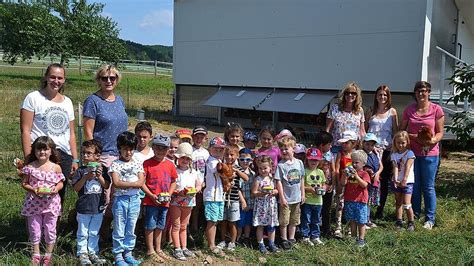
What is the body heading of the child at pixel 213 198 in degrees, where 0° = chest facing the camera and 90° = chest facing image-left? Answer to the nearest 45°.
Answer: approximately 315°

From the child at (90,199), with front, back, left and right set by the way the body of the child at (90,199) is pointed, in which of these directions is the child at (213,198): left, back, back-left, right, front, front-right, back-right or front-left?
left

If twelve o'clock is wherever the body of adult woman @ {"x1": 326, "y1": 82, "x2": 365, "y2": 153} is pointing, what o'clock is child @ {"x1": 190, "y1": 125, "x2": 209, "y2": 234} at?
The child is roughly at 2 o'clock from the adult woman.

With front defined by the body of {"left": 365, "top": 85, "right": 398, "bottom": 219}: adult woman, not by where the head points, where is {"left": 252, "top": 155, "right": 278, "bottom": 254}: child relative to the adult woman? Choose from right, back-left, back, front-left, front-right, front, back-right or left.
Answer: front-right
